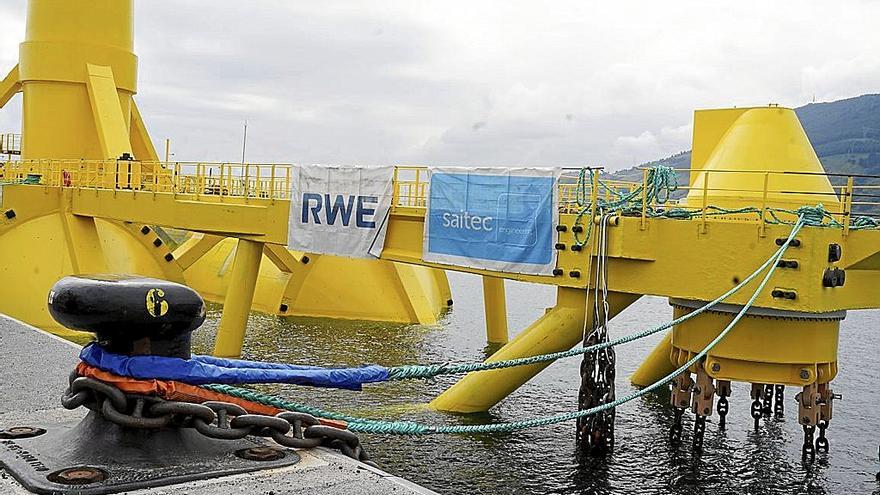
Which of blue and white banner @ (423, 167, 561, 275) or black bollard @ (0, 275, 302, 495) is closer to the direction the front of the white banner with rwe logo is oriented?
the black bollard

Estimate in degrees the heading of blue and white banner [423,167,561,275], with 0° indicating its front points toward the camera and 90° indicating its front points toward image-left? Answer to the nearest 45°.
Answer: approximately 0°

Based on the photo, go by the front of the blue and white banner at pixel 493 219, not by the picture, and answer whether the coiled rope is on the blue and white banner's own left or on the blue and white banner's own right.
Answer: on the blue and white banner's own left

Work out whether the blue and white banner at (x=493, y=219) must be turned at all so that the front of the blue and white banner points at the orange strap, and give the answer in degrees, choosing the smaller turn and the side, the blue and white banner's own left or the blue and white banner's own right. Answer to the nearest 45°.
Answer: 0° — it already faces it

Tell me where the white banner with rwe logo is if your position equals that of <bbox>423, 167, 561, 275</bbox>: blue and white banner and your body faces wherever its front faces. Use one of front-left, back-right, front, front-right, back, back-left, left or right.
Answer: back-right

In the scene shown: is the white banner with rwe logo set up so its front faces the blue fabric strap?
yes

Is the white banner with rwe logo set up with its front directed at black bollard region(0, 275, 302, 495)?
yes

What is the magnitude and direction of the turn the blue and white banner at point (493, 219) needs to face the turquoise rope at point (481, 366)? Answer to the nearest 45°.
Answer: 0° — it already faces it

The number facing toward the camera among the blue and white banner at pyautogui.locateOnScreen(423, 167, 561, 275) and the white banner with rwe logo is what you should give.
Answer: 2

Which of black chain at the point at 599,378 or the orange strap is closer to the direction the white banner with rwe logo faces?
the orange strap
